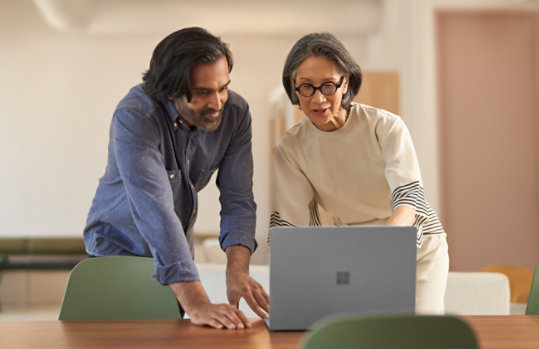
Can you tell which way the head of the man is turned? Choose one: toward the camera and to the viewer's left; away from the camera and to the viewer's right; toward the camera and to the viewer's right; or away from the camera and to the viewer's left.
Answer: toward the camera and to the viewer's right

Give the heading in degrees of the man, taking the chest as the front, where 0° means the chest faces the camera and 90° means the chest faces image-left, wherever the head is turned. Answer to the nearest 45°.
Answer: approximately 315°
